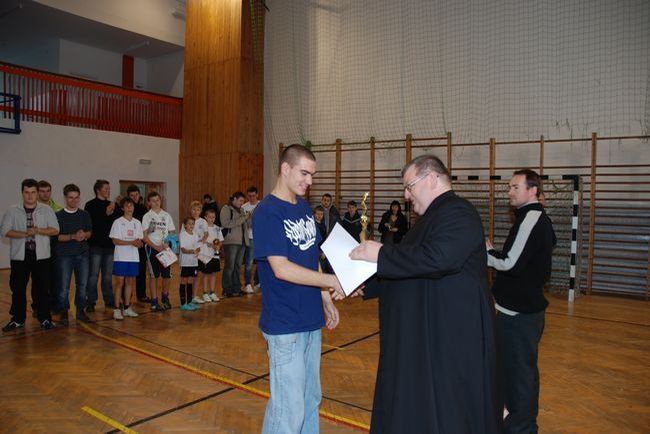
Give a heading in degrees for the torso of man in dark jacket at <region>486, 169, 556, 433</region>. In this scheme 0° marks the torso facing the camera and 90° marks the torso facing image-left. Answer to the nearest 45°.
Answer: approximately 90°

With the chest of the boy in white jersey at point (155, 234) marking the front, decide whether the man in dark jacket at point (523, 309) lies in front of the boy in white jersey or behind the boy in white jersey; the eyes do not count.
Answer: in front

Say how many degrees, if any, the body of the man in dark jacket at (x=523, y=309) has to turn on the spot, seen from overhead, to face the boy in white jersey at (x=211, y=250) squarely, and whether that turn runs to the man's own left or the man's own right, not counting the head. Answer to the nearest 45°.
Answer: approximately 45° to the man's own right

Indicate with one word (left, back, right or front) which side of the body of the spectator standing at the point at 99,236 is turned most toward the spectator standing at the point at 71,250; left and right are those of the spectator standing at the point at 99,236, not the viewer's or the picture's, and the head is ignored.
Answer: right

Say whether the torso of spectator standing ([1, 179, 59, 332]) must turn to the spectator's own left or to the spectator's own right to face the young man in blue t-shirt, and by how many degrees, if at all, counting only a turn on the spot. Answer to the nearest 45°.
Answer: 0° — they already face them

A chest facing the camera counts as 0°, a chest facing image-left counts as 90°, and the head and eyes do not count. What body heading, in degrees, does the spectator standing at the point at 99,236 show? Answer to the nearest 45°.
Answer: approximately 315°

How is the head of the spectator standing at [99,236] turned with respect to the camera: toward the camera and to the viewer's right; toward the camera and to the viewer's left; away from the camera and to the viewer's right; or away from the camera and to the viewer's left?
toward the camera and to the viewer's right

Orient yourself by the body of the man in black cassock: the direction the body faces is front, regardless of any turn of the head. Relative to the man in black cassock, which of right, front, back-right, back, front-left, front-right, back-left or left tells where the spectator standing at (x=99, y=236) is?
front-right

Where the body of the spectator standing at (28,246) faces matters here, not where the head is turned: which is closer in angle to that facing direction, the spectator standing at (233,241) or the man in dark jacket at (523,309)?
the man in dark jacket
